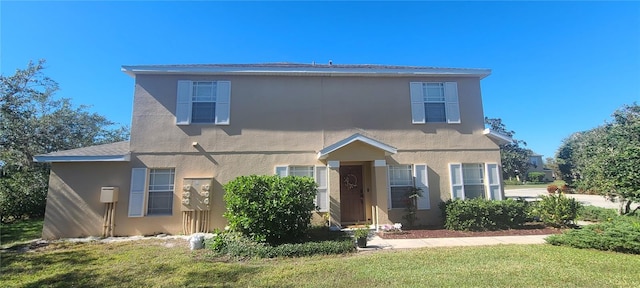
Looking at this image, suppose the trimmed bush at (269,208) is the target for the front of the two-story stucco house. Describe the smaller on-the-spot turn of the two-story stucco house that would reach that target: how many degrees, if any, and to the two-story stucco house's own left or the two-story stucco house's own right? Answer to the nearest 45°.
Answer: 0° — it already faces it

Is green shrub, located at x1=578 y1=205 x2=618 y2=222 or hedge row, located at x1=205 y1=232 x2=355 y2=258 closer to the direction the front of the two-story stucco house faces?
the hedge row

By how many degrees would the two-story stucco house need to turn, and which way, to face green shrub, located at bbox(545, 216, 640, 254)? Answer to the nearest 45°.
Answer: approximately 45° to its left

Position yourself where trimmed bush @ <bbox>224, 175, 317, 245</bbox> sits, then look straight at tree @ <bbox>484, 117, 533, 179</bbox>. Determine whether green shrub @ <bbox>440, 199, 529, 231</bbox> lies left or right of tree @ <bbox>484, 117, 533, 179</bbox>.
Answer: right

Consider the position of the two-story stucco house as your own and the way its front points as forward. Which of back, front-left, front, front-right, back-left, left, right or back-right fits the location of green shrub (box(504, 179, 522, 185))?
back-left

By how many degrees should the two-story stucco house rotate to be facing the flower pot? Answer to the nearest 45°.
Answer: approximately 45° to its left

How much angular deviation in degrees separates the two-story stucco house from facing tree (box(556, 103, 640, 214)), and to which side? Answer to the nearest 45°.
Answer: approximately 90° to its left

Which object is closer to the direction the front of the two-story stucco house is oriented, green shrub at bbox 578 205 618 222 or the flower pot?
the flower pot

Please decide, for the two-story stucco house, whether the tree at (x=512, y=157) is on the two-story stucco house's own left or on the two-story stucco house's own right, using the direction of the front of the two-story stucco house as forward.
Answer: on the two-story stucco house's own left

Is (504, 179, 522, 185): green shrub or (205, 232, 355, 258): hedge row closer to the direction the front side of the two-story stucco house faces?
the hedge row

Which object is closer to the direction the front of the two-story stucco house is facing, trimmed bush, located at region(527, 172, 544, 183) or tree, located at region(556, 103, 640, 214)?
the tree

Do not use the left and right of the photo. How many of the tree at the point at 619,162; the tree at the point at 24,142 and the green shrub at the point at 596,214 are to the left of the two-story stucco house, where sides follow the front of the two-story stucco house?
2

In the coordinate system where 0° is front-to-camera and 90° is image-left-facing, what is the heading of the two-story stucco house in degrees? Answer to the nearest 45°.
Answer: approximately 0°

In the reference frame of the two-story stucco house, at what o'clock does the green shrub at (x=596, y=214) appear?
The green shrub is roughly at 9 o'clock from the two-story stucco house.

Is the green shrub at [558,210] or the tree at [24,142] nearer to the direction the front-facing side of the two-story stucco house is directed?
the green shrub

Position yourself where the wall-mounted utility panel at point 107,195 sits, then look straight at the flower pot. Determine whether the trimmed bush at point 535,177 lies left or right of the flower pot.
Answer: left
